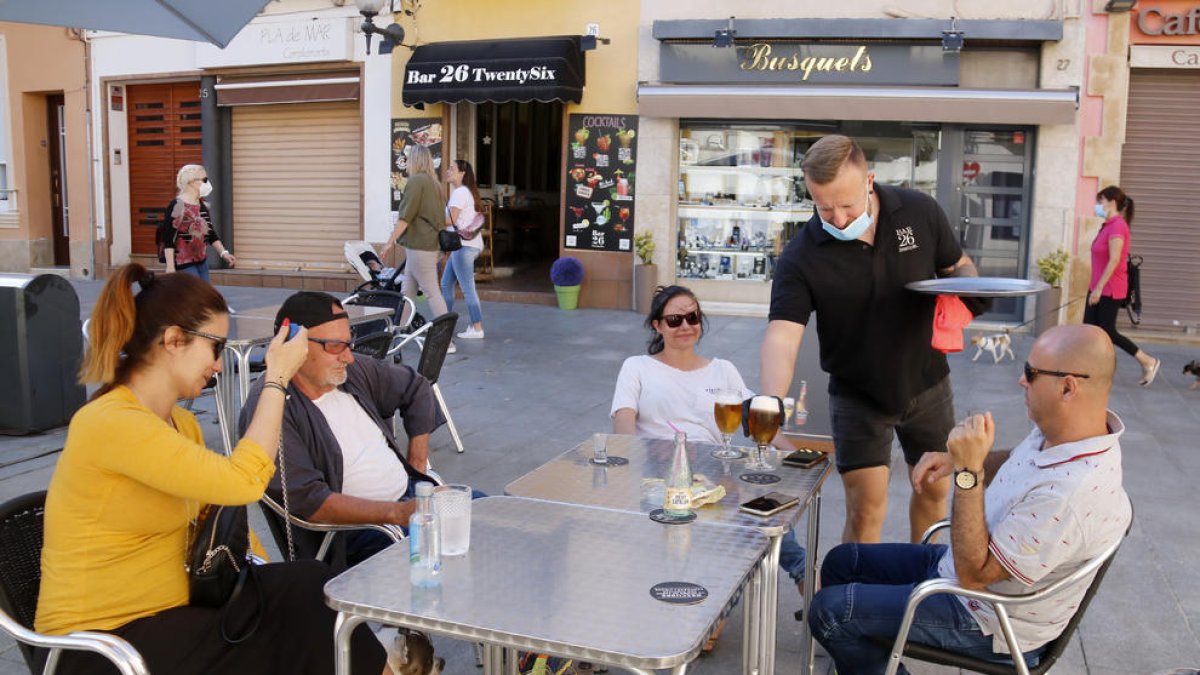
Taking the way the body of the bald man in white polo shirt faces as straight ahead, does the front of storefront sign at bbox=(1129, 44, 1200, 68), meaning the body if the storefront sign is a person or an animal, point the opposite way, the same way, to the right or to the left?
to the left

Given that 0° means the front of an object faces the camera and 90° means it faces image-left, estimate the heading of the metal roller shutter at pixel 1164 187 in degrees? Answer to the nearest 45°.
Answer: approximately 0°

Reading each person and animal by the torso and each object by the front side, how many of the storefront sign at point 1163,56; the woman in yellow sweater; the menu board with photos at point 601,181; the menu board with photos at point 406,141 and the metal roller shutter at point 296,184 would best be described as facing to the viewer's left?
0

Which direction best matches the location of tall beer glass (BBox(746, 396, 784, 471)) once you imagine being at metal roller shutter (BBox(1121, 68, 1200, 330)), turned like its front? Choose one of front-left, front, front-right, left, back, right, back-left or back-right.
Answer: front

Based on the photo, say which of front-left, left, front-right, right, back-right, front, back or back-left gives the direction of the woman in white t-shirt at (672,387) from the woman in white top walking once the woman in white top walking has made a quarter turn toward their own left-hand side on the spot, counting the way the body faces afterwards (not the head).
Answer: front

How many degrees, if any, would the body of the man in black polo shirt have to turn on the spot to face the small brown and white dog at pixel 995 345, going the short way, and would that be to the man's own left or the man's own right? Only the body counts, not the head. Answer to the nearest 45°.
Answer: approximately 180°

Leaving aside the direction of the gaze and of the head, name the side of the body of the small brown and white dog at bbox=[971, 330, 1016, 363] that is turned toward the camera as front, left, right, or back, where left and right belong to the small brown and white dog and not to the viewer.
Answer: left

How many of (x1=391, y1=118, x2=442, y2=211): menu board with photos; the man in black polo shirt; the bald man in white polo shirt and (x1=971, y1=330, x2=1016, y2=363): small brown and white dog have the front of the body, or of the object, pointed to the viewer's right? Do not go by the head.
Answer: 0

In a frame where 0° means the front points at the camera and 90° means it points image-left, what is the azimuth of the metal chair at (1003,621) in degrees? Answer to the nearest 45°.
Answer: approximately 90°

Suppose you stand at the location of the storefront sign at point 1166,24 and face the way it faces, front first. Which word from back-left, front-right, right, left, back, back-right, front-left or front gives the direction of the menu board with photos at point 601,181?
right

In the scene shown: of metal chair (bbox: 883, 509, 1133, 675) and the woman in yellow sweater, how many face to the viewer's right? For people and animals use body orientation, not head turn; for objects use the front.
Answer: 1

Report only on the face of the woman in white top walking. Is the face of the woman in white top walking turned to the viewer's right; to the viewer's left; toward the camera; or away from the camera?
to the viewer's left

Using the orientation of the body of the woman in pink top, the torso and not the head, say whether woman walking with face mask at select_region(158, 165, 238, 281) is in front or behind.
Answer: in front

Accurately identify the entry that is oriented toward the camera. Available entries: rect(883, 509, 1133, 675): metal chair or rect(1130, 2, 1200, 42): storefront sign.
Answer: the storefront sign

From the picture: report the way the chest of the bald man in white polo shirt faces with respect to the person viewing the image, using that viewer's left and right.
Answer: facing to the left of the viewer

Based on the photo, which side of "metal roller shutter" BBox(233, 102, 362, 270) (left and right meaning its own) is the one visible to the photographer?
front

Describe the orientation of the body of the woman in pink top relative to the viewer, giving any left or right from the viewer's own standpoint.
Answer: facing to the left of the viewer

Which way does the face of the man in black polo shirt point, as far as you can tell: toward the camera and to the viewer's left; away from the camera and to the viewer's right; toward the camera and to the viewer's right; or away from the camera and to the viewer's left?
toward the camera and to the viewer's left
